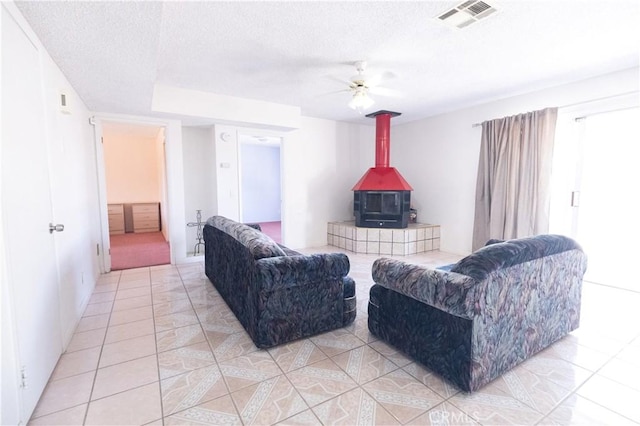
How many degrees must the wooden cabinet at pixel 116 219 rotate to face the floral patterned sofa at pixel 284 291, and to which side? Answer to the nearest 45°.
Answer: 0° — it already faces it

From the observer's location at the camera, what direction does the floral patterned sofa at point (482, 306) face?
facing away from the viewer and to the left of the viewer

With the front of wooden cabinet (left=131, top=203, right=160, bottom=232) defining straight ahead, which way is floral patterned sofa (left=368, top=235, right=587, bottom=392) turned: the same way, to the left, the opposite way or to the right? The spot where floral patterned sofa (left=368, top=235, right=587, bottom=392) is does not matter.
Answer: the opposite way

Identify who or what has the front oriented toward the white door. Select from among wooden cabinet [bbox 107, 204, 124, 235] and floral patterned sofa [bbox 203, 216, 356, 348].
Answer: the wooden cabinet

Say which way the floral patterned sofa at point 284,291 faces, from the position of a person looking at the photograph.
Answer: facing away from the viewer and to the right of the viewer

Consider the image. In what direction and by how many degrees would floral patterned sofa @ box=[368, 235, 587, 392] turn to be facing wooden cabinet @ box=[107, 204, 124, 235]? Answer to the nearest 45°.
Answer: approximately 45° to its left

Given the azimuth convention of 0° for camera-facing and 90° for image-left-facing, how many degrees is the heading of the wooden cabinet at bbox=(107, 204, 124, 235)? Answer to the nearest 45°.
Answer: approximately 0°

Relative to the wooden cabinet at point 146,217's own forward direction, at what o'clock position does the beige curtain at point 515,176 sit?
The beige curtain is roughly at 11 o'clock from the wooden cabinet.

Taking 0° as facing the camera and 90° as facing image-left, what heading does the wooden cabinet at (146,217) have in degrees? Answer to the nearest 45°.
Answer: approximately 0°

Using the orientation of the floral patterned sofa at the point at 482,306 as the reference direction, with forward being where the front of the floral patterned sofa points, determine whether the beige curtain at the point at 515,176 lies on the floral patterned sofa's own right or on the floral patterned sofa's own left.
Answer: on the floral patterned sofa's own right

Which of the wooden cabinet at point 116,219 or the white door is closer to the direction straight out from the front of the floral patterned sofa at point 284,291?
the wooden cabinet

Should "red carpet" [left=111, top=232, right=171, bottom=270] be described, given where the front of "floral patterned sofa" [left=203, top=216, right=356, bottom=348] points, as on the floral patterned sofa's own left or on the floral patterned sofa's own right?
on the floral patterned sofa's own left
